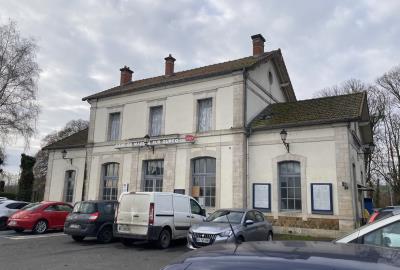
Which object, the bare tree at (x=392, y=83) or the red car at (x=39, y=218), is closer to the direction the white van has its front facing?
the bare tree

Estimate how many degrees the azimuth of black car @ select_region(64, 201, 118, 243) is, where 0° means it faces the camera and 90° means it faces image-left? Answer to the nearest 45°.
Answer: approximately 225°

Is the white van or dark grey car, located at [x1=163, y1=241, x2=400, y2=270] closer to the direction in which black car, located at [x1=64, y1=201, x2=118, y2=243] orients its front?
the white van

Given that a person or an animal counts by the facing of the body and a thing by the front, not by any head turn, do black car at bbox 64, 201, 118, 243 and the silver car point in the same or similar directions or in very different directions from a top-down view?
very different directions

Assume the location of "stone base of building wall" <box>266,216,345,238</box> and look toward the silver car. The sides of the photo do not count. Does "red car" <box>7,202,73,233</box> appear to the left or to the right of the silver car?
right

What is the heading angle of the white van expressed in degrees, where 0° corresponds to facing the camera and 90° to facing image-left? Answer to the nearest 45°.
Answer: approximately 225°

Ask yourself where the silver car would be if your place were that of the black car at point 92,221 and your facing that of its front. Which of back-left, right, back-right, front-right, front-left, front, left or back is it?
right

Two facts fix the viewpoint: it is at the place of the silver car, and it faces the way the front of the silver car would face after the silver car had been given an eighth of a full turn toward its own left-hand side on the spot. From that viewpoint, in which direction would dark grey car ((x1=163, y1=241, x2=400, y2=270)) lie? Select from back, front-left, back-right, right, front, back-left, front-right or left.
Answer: front

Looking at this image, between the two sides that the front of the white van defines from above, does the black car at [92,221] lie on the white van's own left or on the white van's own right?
on the white van's own left

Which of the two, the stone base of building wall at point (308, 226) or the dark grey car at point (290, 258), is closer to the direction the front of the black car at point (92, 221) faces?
the stone base of building wall

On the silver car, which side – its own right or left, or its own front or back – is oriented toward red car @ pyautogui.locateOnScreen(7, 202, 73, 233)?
right

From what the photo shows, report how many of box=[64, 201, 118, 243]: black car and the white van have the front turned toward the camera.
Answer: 0

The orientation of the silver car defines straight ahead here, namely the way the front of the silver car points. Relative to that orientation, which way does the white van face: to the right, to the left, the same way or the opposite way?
the opposite way

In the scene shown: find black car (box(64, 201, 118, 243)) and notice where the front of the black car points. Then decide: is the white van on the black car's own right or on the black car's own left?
on the black car's own right

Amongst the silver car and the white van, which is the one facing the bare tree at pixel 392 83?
the white van

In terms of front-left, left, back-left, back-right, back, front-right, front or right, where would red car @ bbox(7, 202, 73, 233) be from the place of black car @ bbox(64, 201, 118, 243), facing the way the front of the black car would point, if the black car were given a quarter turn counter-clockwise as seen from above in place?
front

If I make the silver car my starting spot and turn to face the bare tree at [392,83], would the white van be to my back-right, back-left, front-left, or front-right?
back-left
